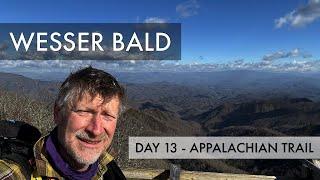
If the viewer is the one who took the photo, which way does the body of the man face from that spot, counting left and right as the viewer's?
facing the viewer and to the right of the viewer

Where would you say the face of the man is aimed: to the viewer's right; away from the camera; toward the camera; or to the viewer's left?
toward the camera
